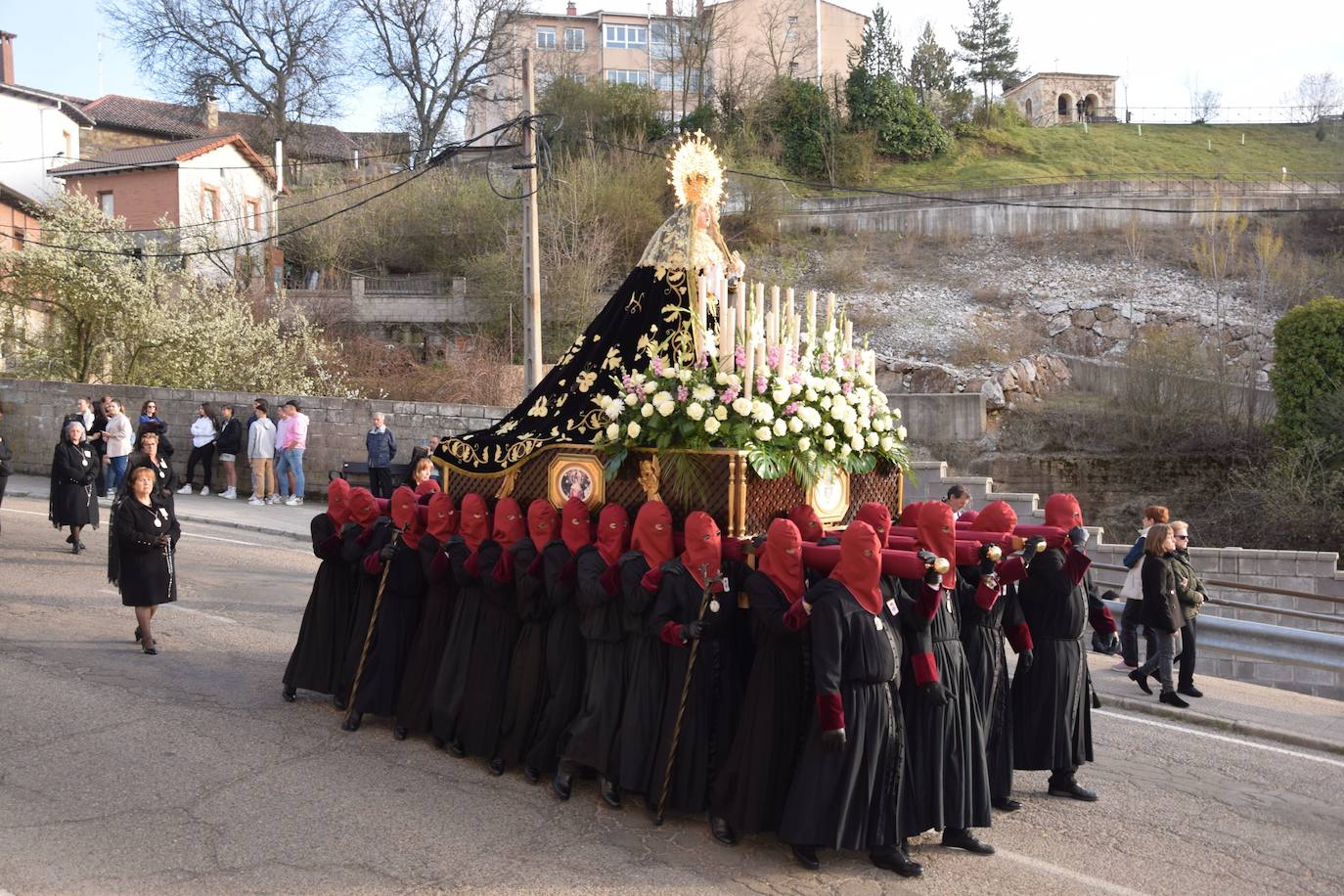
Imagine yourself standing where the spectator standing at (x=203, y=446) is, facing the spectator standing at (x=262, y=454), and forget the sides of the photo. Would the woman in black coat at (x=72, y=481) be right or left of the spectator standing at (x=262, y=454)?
right

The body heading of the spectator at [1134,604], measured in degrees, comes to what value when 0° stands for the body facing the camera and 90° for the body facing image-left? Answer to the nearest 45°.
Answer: approximately 90°

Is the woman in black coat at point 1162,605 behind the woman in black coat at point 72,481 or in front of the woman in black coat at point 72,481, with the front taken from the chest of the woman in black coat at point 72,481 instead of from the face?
in front

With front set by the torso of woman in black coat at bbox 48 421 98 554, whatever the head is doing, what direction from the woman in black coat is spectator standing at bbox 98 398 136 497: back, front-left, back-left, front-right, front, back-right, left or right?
back-left

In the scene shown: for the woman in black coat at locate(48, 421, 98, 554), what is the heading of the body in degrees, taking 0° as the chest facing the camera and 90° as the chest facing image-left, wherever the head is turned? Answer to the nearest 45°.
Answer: approximately 315°
